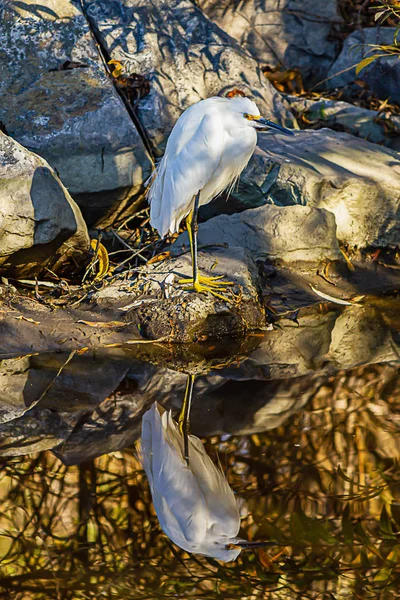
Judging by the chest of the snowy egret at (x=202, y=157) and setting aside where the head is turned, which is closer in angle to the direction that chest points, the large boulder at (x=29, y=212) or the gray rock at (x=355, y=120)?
the gray rock

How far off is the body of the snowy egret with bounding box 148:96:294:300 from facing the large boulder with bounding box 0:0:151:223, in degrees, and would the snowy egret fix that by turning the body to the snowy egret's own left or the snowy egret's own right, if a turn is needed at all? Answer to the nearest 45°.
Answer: approximately 135° to the snowy egret's own left

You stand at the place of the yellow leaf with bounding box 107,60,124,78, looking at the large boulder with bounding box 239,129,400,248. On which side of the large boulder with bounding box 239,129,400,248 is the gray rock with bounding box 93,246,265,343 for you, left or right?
right

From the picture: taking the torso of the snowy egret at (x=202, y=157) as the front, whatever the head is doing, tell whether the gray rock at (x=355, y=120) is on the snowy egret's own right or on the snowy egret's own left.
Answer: on the snowy egret's own left

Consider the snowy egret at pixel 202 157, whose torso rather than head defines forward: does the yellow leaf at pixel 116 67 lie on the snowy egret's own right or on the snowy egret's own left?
on the snowy egret's own left

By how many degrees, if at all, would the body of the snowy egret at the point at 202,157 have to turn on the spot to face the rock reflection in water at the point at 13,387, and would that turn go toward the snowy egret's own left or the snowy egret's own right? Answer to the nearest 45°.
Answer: approximately 135° to the snowy egret's own right

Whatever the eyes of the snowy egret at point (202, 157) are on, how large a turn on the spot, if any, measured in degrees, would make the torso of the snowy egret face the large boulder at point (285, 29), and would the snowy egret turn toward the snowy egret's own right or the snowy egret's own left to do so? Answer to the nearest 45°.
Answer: approximately 90° to the snowy egret's own left

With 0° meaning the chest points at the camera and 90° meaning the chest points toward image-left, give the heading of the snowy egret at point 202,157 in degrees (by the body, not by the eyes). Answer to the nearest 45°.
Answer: approximately 270°

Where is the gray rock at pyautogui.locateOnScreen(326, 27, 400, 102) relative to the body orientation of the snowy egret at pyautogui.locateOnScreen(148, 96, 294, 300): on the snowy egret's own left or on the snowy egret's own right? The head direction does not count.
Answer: on the snowy egret's own left
